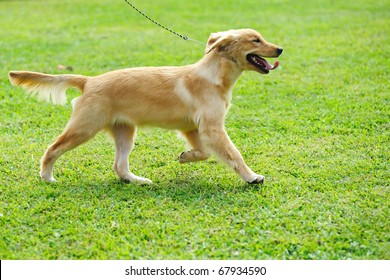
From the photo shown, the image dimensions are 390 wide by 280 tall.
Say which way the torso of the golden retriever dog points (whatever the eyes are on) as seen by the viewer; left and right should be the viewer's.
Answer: facing to the right of the viewer
